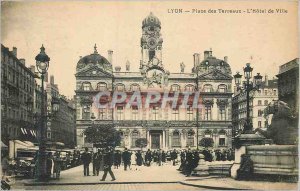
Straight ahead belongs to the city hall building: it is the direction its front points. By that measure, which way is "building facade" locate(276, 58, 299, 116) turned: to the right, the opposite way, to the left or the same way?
to the right

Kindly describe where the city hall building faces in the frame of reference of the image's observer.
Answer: facing the viewer

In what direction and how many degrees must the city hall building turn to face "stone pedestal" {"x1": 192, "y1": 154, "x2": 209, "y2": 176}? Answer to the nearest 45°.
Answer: approximately 45° to its left

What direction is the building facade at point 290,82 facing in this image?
to the viewer's left

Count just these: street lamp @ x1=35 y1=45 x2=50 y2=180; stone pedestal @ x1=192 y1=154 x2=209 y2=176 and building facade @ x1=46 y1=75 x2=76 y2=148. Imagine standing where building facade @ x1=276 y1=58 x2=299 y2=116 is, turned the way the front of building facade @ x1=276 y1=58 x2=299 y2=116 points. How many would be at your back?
0
